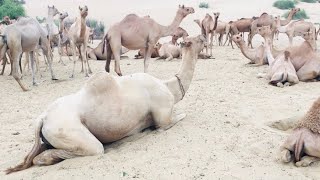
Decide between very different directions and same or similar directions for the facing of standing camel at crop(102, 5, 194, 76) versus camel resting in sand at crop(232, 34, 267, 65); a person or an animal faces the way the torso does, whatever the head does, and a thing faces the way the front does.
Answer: very different directions

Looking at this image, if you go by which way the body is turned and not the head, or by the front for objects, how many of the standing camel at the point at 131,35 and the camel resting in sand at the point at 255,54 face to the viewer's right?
1

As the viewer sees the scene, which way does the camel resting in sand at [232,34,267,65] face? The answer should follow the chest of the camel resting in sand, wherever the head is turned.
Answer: to the viewer's left

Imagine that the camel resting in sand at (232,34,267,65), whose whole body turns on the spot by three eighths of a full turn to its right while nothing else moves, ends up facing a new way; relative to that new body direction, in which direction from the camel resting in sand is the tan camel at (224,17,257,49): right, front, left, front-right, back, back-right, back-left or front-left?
front-left

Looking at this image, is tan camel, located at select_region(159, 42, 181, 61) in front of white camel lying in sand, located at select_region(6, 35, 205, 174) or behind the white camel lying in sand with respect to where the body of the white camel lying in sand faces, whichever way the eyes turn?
in front

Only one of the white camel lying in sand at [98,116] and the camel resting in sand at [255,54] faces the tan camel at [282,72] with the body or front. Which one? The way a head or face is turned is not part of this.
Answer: the white camel lying in sand

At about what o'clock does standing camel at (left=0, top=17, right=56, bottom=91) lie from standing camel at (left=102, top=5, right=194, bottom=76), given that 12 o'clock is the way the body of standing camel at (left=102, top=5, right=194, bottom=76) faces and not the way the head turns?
standing camel at (left=0, top=17, right=56, bottom=91) is roughly at 6 o'clock from standing camel at (left=102, top=5, right=194, bottom=76).

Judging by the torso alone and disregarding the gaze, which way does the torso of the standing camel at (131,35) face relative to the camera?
to the viewer's right
